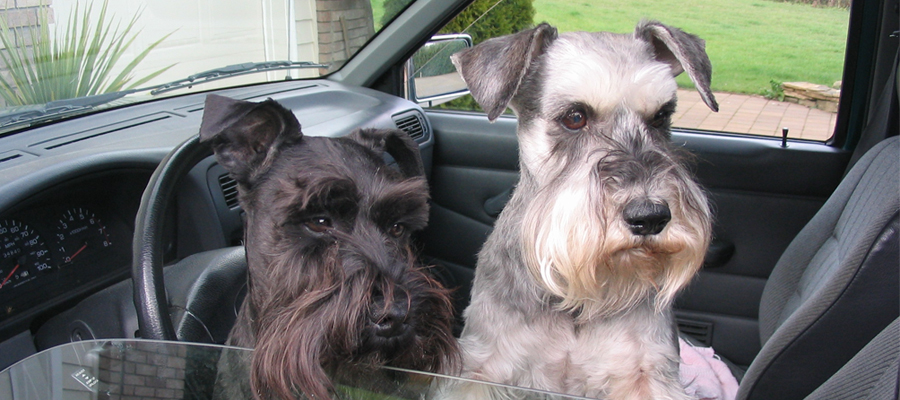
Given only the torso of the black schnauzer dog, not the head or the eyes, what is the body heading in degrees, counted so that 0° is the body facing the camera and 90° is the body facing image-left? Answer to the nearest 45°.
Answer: approximately 315°

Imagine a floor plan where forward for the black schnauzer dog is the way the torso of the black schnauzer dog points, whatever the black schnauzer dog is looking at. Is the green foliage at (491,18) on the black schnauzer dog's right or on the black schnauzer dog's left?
on the black schnauzer dog's left

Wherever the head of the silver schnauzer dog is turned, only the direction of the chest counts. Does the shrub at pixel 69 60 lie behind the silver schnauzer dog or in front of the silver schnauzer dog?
behind

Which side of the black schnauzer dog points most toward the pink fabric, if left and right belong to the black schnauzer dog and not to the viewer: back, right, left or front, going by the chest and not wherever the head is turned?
left
